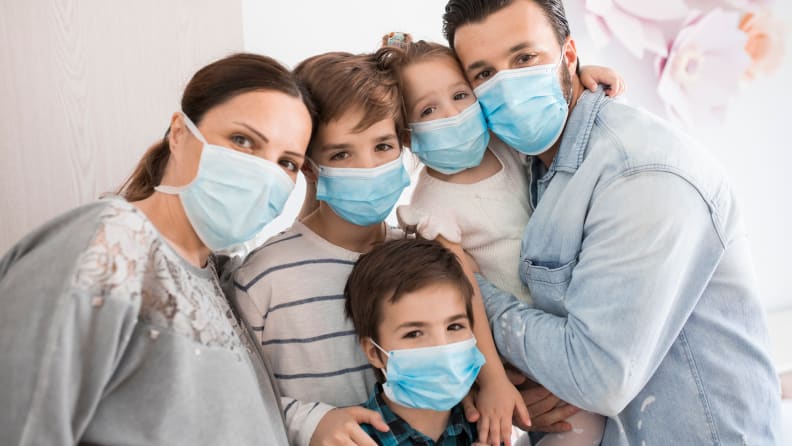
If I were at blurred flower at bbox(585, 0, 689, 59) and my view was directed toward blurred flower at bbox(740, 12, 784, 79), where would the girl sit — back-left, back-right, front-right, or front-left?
back-right

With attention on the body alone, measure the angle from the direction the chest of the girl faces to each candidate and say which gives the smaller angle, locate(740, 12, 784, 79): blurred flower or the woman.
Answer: the woman

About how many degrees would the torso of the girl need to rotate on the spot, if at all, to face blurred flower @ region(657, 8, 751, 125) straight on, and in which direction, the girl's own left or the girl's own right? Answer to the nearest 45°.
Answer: approximately 135° to the girl's own left

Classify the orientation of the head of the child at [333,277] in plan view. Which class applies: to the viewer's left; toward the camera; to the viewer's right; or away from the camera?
toward the camera

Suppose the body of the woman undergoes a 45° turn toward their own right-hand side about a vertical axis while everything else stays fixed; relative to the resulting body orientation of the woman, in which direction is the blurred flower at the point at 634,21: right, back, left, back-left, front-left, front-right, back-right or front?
back-left

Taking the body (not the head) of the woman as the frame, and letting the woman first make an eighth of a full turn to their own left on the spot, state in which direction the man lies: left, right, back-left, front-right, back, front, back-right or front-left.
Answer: front

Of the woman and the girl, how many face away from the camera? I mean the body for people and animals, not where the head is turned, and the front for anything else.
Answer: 0

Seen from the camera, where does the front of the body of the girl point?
toward the camera

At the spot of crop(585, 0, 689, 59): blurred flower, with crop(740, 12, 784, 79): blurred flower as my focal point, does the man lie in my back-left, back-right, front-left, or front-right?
back-right

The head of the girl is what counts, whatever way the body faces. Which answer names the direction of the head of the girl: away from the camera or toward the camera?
toward the camera

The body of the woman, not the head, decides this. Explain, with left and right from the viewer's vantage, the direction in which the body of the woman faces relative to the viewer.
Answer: facing the viewer and to the right of the viewer

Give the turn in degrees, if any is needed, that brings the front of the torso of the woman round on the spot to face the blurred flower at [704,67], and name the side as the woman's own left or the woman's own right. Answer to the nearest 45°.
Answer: approximately 90° to the woman's own left
